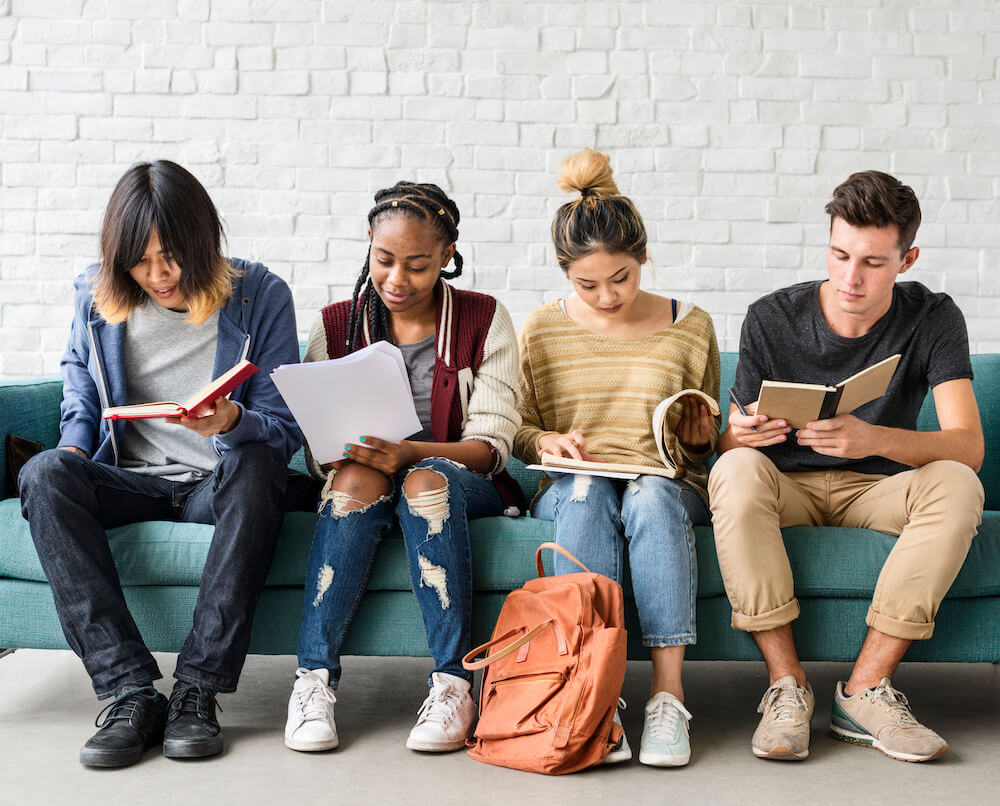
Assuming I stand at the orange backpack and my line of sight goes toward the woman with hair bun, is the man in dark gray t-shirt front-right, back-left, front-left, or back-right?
front-right

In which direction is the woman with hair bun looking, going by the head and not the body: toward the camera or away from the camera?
toward the camera

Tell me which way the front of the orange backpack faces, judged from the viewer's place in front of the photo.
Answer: facing the viewer and to the left of the viewer

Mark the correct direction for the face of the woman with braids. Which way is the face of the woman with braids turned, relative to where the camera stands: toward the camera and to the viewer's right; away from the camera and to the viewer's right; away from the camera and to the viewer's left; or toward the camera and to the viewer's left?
toward the camera and to the viewer's left

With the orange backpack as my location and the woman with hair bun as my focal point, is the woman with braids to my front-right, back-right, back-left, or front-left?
front-left

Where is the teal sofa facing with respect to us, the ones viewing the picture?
facing the viewer

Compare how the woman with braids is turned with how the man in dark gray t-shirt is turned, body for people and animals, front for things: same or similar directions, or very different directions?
same or similar directions

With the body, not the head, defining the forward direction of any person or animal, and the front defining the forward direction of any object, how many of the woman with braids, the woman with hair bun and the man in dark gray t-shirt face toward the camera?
3

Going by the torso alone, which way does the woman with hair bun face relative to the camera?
toward the camera
